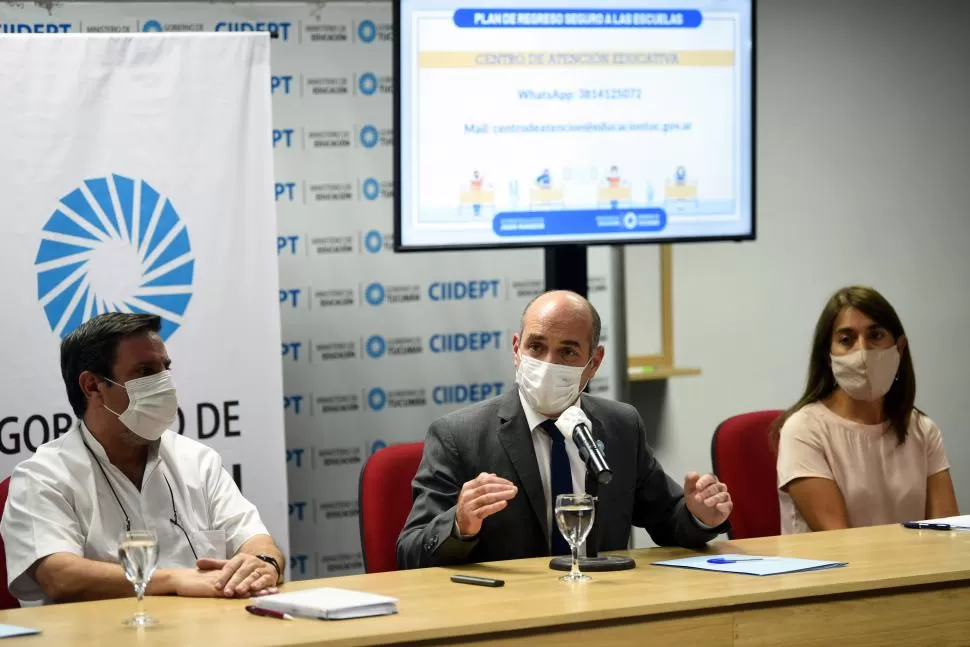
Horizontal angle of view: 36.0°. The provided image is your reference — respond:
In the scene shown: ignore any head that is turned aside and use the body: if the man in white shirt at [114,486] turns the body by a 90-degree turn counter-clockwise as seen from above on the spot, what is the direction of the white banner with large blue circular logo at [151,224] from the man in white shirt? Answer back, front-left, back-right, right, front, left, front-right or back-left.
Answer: front-left

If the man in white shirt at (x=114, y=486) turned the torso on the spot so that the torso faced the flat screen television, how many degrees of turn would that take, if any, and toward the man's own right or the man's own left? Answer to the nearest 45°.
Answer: approximately 90° to the man's own left

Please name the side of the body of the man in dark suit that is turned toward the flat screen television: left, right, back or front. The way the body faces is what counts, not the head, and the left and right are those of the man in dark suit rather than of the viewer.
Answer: back

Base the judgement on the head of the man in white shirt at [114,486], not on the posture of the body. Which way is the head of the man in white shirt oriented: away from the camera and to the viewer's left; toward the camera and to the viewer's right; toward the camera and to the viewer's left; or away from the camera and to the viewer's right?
toward the camera and to the viewer's right

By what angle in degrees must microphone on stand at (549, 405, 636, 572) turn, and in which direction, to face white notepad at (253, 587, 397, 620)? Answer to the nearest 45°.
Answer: approximately 90° to its left

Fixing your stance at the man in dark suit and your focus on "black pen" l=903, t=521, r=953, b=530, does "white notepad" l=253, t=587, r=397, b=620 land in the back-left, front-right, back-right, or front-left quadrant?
back-right

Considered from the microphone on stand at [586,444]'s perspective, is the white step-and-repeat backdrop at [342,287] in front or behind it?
in front

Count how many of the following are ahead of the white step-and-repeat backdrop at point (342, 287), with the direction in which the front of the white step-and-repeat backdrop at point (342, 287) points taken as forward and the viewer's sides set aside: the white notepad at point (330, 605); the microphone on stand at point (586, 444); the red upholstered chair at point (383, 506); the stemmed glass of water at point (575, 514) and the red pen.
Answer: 5

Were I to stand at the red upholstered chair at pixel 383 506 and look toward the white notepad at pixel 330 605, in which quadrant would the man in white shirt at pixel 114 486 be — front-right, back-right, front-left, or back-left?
front-right

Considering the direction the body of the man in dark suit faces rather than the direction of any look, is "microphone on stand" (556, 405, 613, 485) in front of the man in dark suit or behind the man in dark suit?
in front

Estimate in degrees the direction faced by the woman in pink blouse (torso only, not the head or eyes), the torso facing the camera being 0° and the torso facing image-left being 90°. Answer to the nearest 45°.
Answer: approximately 0°

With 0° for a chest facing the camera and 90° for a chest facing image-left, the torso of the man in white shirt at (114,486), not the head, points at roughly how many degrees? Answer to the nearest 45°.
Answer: approximately 315°

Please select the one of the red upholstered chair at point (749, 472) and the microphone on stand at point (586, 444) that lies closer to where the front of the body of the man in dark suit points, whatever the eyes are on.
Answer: the microphone on stand

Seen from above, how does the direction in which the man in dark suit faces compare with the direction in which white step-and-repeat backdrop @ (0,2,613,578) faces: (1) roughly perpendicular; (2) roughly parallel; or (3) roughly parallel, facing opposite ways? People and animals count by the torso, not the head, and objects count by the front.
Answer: roughly parallel

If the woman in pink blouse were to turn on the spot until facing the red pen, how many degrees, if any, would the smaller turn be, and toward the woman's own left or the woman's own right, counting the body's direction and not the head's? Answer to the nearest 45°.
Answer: approximately 45° to the woman's own right

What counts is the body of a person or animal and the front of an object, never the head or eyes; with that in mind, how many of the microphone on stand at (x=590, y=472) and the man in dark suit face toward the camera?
1

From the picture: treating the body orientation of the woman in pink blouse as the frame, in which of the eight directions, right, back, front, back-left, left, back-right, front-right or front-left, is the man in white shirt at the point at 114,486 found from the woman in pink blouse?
front-right

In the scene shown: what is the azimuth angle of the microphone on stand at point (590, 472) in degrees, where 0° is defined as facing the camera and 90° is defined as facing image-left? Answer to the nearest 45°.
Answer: approximately 135°
